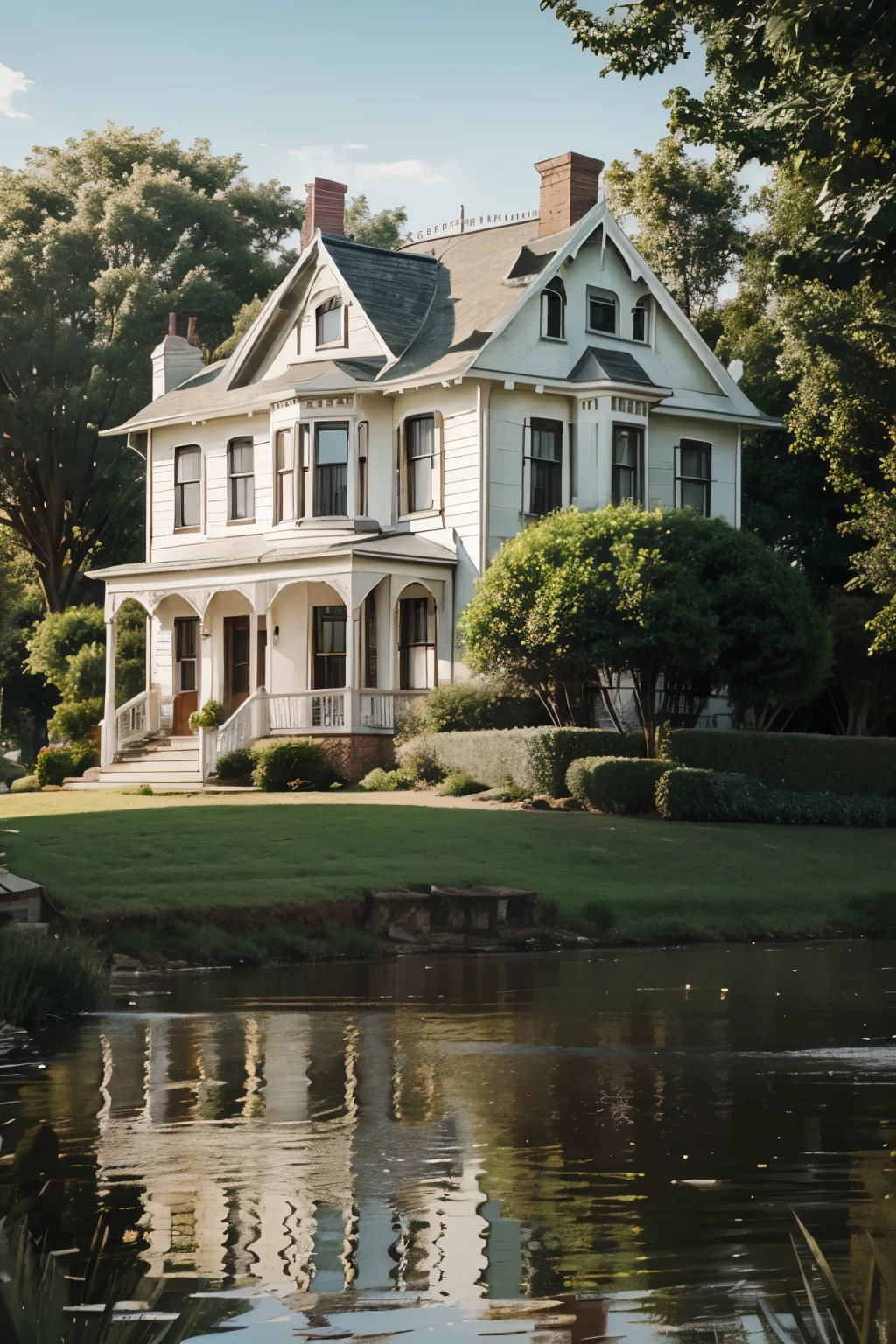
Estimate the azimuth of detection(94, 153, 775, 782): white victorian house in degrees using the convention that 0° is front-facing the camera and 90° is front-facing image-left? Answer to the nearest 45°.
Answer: approximately 45°

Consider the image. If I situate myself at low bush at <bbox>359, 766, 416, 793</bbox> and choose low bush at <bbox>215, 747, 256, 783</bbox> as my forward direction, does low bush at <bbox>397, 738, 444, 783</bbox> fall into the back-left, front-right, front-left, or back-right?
back-right

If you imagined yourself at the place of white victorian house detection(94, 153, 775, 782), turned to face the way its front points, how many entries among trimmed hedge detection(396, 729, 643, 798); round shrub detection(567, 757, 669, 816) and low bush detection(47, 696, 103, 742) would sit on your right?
1

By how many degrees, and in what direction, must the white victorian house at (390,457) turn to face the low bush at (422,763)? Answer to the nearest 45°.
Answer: approximately 45° to its left

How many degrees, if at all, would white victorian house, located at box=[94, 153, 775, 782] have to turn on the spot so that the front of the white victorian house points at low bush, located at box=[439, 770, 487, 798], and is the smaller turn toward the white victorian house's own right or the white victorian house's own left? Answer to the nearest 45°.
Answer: approximately 45° to the white victorian house's own left

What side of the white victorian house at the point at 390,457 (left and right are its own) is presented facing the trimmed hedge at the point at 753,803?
left

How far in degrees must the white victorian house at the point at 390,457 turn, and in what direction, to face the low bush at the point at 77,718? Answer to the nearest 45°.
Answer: approximately 90° to its right

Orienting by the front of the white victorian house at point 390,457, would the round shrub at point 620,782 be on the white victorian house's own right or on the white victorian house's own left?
on the white victorian house's own left

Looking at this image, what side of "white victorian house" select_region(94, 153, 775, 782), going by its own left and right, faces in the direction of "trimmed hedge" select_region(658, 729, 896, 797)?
left

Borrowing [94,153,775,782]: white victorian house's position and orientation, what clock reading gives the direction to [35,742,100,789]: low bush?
The low bush is roughly at 2 o'clock from the white victorian house.

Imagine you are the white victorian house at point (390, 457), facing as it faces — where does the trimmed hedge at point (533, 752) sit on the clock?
The trimmed hedge is roughly at 10 o'clock from the white victorian house.
